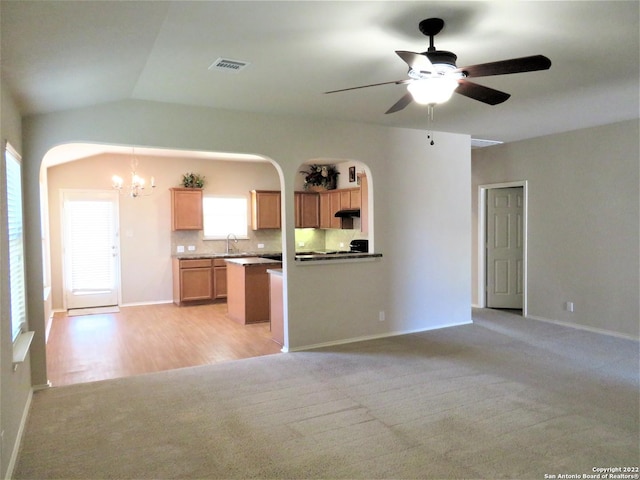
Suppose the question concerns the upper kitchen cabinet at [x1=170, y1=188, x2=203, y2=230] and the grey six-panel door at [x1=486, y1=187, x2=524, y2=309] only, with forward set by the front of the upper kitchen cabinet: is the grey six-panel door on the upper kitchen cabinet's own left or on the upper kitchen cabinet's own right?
on the upper kitchen cabinet's own left

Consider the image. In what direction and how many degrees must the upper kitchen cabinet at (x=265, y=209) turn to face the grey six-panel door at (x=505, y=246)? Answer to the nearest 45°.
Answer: approximately 45° to its left

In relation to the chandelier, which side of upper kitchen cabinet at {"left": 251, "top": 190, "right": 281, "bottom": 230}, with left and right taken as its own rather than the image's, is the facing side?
right

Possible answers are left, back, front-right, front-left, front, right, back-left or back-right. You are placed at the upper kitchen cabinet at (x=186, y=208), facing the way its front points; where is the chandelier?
right

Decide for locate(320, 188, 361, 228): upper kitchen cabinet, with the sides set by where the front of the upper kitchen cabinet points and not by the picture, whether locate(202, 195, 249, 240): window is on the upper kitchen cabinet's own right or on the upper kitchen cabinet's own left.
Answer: on the upper kitchen cabinet's own right

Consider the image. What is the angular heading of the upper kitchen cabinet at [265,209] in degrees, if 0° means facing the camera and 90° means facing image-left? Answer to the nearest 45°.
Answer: approximately 0°

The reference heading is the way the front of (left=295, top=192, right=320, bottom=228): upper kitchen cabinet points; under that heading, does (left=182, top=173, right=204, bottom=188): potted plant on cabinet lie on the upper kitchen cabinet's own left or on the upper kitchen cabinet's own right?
on the upper kitchen cabinet's own right

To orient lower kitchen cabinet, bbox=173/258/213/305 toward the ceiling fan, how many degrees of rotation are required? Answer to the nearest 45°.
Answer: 0° — it already faces it

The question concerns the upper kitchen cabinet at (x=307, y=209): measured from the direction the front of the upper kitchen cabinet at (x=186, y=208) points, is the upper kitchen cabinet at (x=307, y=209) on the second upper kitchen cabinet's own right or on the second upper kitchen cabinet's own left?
on the second upper kitchen cabinet's own left

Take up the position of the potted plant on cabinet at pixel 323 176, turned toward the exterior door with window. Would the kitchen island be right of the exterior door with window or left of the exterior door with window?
left

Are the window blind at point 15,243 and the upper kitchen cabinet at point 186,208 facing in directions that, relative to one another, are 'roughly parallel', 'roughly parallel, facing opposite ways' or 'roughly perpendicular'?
roughly perpendicular

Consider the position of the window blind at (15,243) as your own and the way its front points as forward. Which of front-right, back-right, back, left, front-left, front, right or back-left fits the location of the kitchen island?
front-left
